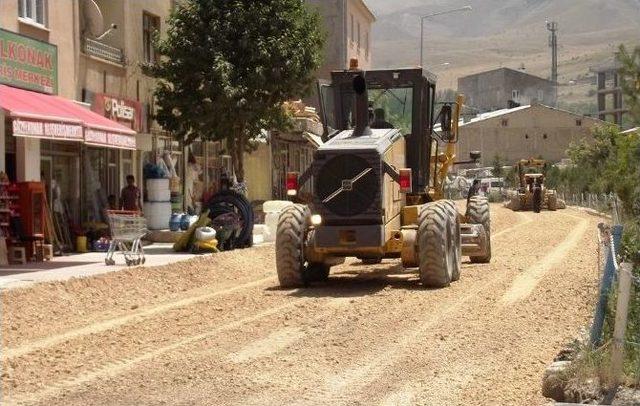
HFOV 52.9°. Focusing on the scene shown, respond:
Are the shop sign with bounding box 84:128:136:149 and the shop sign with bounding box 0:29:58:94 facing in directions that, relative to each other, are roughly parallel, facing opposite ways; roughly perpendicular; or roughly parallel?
roughly parallel

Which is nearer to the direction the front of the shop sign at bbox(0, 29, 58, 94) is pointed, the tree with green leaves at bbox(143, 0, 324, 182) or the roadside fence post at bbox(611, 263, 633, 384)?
the roadside fence post

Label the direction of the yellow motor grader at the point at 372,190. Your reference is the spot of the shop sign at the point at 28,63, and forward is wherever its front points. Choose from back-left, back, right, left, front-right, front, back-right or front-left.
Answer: front

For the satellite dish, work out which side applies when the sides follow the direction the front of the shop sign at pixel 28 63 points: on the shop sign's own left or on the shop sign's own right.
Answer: on the shop sign's own left

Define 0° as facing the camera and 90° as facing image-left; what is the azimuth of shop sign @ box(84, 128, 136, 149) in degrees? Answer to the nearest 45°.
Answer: approximately 315°

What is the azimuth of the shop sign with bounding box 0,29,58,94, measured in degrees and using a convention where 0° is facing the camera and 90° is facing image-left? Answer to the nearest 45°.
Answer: approximately 315°

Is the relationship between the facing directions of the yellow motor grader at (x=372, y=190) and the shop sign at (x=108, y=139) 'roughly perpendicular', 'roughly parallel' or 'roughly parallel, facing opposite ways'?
roughly perpendicular
